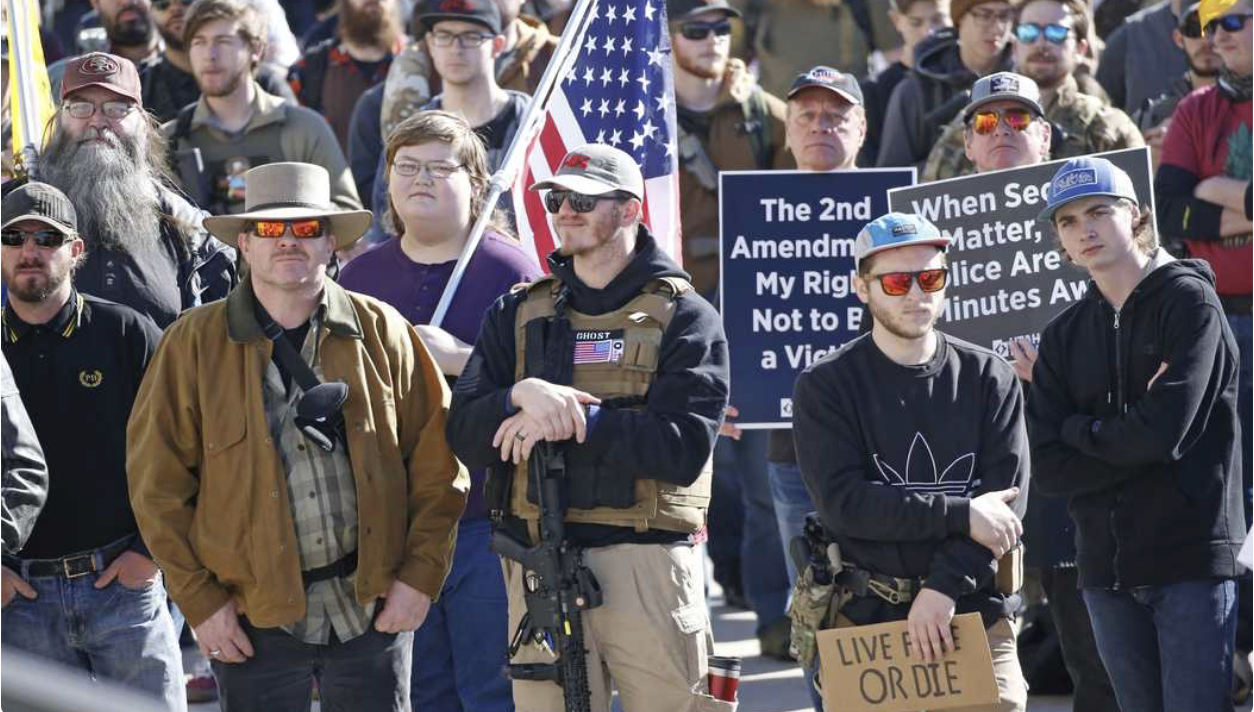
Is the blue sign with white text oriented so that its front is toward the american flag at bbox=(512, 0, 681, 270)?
no

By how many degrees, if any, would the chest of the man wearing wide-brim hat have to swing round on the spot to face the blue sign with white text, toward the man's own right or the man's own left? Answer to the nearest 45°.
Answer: approximately 135° to the man's own left

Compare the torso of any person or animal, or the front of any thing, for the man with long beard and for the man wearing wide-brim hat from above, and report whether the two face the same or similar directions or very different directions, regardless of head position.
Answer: same or similar directions

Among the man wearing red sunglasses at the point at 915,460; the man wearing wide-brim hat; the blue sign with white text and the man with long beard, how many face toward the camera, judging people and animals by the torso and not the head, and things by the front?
4

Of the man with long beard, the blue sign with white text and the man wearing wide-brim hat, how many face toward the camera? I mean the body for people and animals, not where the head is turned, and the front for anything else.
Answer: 3

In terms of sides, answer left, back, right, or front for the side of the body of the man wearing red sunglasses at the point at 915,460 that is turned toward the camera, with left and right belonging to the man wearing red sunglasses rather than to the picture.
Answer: front

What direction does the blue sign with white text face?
toward the camera

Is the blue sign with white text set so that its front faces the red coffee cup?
yes

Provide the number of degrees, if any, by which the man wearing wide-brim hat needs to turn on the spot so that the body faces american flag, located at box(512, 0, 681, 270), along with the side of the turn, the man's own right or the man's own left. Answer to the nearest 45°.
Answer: approximately 135° to the man's own left

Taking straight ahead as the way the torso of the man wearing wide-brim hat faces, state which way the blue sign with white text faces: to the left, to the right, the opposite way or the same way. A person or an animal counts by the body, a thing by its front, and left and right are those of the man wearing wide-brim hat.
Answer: the same way

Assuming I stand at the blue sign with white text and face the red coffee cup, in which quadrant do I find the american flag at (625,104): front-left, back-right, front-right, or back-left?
front-right

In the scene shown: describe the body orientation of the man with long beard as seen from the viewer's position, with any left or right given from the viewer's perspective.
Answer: facing the viewer

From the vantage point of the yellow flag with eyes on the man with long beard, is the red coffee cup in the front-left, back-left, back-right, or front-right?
front-left

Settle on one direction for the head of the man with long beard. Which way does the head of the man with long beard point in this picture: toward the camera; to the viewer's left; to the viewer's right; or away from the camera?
toward the camera

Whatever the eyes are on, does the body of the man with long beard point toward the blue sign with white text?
no

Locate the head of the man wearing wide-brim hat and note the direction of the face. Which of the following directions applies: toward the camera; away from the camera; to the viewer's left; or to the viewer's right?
toward the camera

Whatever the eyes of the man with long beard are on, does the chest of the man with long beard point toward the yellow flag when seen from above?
no

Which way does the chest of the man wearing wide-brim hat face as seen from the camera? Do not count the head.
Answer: toward the camera
